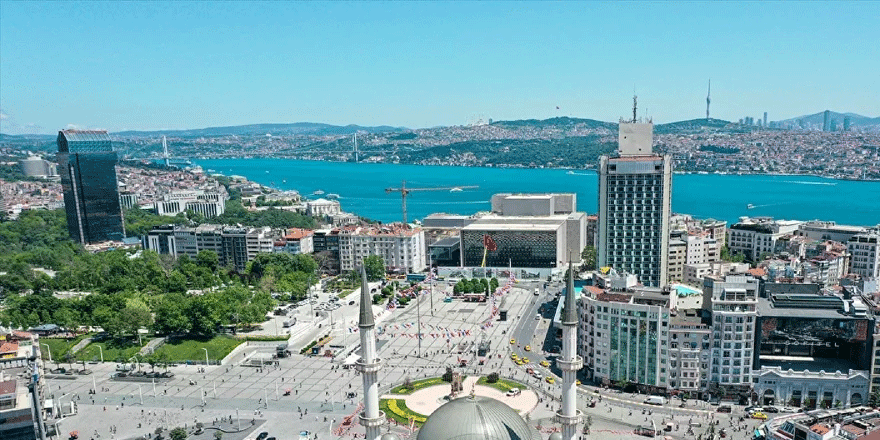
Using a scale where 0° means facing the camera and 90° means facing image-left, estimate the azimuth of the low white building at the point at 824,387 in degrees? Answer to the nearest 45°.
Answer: approximately 0°
